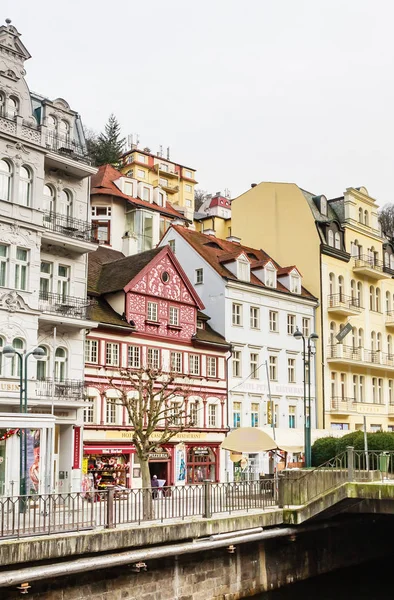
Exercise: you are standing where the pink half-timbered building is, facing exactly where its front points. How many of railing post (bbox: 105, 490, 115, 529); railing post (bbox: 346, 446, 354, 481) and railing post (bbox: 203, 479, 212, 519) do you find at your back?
0

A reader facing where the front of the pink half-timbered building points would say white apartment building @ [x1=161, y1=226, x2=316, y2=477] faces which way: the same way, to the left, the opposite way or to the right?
the same way

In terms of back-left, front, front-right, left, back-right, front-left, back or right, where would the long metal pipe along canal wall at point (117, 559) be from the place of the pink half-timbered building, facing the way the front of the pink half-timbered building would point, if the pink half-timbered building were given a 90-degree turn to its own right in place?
front-left

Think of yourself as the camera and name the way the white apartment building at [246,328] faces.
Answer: facing the viewer and to the right of the viewer

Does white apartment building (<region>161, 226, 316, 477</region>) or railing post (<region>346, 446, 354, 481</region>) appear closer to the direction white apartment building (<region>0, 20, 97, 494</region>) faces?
the railing post

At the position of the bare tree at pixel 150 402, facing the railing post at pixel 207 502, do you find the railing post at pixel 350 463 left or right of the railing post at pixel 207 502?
left

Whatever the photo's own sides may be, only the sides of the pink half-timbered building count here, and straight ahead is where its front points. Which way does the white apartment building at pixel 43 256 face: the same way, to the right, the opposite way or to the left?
the same way

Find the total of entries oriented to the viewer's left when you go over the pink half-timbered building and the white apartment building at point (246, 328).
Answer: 0

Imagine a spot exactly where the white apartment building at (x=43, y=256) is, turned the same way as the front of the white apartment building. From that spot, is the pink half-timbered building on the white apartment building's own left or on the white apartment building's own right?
on the white apartment building's own left

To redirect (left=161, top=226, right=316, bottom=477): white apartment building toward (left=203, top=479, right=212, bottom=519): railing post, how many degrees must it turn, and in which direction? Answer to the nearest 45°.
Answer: approximately 45° to its right

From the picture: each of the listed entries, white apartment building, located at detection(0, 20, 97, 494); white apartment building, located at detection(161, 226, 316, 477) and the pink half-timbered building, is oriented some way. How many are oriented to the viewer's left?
0

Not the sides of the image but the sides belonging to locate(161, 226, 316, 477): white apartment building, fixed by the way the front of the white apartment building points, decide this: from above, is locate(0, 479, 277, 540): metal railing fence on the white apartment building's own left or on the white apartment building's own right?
on the white apartment building's own right

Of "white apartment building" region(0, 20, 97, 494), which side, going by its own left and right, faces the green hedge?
left

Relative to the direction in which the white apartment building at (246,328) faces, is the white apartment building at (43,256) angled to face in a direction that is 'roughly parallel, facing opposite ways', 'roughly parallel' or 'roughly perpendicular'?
roughly parallel

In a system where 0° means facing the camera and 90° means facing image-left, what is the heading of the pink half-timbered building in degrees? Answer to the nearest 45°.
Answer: approximately 315°

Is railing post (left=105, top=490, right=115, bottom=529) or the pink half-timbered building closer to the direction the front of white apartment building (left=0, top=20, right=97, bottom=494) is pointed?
the railing post
